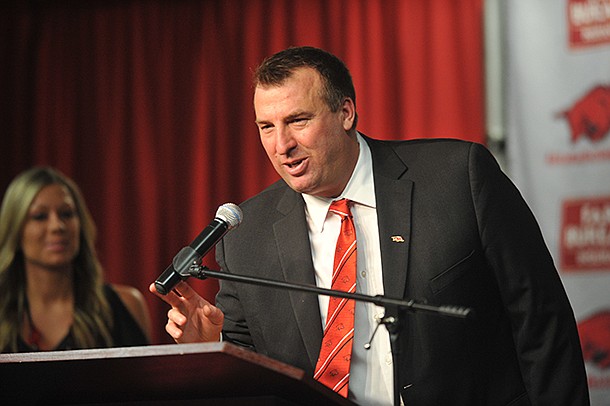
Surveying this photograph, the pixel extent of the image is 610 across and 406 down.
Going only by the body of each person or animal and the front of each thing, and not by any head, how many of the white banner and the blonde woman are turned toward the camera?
2

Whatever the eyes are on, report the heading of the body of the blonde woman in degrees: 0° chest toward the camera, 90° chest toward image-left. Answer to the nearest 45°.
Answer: approximately 0°

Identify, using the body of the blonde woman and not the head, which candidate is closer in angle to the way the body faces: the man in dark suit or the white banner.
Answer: the man in dark suit

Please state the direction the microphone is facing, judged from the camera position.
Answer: facing to the right of the viewer

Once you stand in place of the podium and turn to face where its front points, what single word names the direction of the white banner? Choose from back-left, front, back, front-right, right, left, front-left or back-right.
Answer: back

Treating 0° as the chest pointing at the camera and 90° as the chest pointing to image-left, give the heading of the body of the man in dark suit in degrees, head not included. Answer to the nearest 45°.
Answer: approximately 45°

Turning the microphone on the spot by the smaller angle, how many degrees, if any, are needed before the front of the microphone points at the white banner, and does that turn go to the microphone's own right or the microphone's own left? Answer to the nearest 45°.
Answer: approximately 45° to the microphone's own left

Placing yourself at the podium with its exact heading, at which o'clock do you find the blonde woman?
The blonde woman is roughly at 4 o'clock from the podium.
